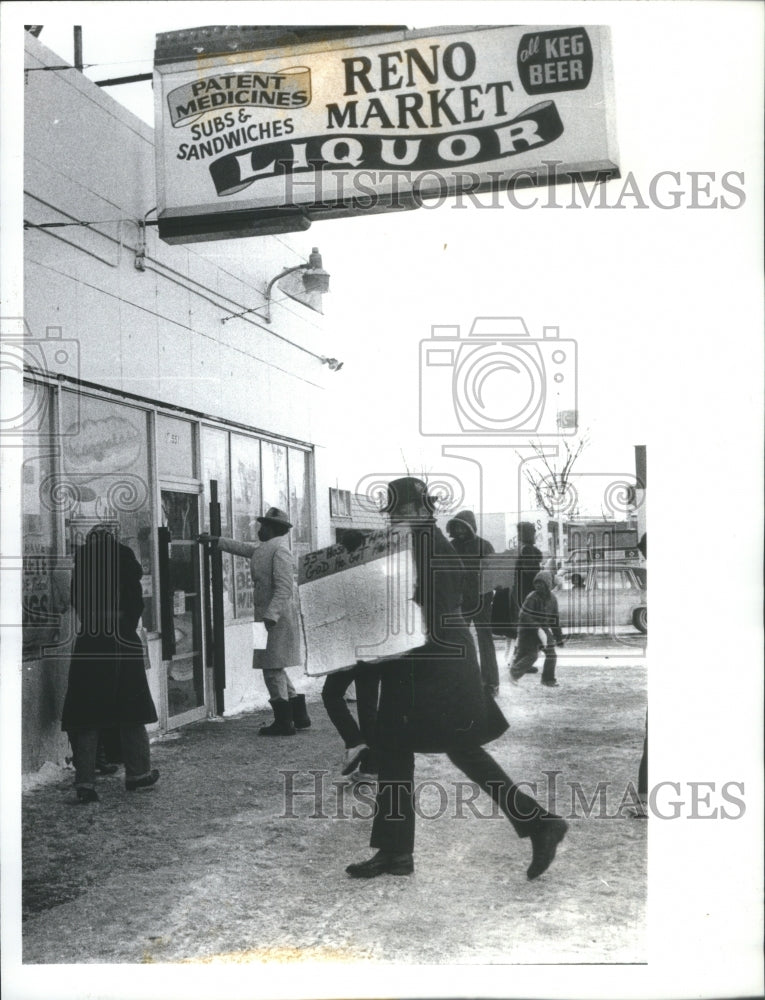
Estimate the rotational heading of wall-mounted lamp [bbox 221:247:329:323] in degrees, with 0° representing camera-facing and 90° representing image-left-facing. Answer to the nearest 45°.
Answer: approximately 270°

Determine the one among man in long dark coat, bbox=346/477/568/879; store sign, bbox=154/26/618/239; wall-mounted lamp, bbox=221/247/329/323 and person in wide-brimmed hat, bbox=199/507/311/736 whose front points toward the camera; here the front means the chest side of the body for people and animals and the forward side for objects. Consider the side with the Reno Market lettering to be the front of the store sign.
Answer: the store sign

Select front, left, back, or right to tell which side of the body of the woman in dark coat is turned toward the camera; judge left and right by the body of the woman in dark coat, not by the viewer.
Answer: back

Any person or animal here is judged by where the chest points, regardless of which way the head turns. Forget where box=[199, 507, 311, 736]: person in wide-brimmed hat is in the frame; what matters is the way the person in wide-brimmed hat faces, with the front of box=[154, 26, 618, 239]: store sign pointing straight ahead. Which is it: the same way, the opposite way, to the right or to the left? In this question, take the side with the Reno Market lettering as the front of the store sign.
to the right

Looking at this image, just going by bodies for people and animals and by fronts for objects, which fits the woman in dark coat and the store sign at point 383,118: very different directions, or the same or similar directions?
very different directions
